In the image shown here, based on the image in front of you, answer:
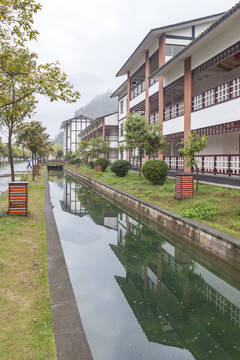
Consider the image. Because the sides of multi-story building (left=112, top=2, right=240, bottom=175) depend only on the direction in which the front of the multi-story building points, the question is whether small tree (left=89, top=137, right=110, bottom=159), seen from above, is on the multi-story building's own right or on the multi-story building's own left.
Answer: on the multi-story building's own right

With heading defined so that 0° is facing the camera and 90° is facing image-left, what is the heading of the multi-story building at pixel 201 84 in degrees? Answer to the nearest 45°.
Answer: approximately 45°

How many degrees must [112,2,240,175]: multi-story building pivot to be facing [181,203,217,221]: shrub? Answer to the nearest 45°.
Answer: approximately 45° to its left
